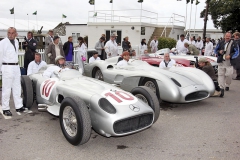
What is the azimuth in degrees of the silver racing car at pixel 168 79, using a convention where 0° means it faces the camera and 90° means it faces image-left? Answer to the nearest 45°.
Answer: approximately 315°

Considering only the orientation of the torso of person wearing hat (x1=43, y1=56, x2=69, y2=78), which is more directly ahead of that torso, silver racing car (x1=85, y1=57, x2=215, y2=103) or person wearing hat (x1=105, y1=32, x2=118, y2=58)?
the silver racing car

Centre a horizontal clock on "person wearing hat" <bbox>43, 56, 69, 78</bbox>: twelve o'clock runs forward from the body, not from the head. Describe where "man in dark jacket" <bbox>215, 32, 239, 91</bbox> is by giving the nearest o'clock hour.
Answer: The man in dark jacket is roughly at 10 o'clock from the person wearing hat.

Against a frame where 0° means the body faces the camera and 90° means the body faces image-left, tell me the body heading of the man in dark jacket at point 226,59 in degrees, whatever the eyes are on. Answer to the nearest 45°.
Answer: approximately 0°

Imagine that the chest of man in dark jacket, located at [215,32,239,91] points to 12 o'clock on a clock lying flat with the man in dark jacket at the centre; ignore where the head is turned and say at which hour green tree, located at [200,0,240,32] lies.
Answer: The green tree is roughly at 6 o'clock from the man in dark jacket.

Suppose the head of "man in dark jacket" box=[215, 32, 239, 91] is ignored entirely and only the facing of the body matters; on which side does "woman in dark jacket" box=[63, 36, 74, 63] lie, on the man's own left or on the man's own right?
on the man's own right

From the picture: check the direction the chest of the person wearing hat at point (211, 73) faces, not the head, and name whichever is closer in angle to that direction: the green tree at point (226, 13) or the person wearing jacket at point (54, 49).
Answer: the person wearing jacket
